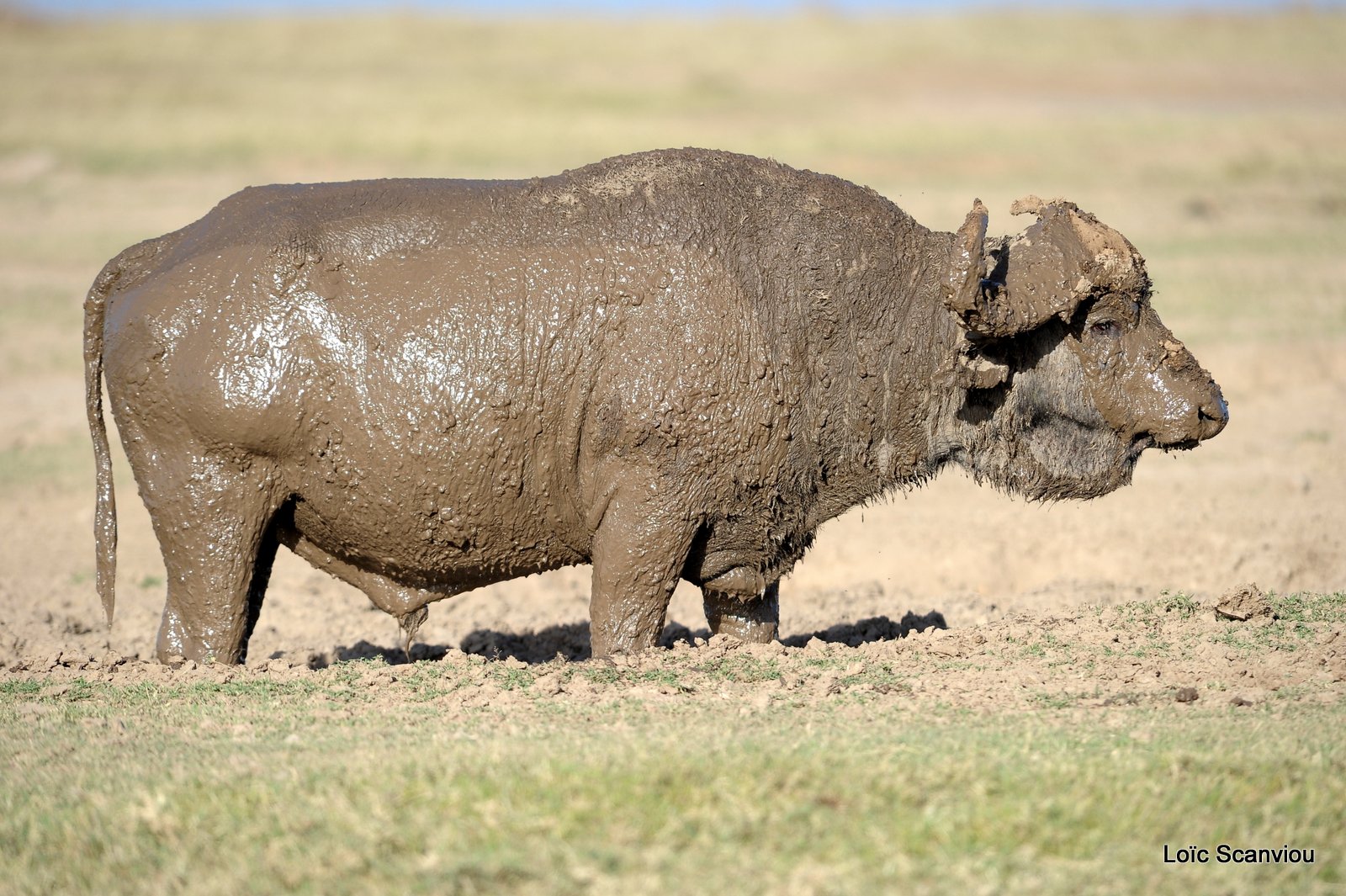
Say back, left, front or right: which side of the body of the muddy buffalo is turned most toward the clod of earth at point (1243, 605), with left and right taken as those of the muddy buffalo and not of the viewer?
front

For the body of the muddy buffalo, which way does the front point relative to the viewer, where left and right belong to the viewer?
facing to the right of the viewer
